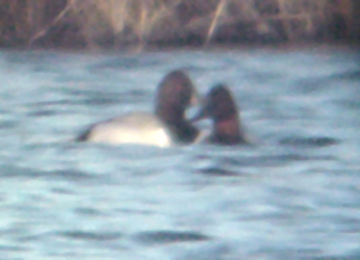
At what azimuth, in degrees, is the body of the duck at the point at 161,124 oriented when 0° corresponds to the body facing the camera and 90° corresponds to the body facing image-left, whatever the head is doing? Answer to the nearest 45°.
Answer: approximately 270°

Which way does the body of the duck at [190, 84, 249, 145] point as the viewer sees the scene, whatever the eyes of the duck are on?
to the viewer's left

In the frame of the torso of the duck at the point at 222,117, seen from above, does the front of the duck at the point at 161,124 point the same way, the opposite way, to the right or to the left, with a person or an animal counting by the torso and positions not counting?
the opposite way

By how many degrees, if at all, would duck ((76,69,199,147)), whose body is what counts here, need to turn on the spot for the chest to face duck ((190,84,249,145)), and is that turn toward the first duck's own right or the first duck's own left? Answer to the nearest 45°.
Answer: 0° — it already faces it

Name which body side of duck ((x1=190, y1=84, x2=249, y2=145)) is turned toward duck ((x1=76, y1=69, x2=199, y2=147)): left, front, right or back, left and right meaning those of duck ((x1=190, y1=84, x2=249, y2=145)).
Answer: front

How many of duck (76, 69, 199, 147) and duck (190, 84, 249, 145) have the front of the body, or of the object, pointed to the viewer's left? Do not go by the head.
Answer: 1
